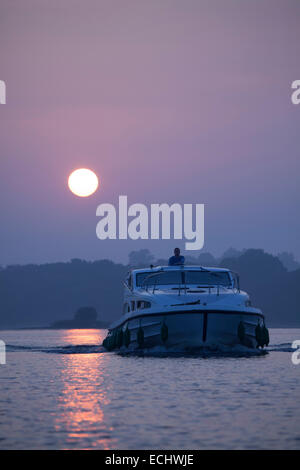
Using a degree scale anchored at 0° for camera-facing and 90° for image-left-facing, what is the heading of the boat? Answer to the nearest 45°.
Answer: approximately 0°
